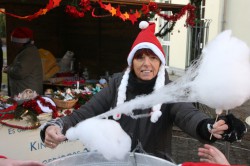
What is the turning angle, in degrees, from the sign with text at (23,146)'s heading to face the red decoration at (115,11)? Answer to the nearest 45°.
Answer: approximately 135° to its left

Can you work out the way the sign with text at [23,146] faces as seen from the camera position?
facing the viewer
